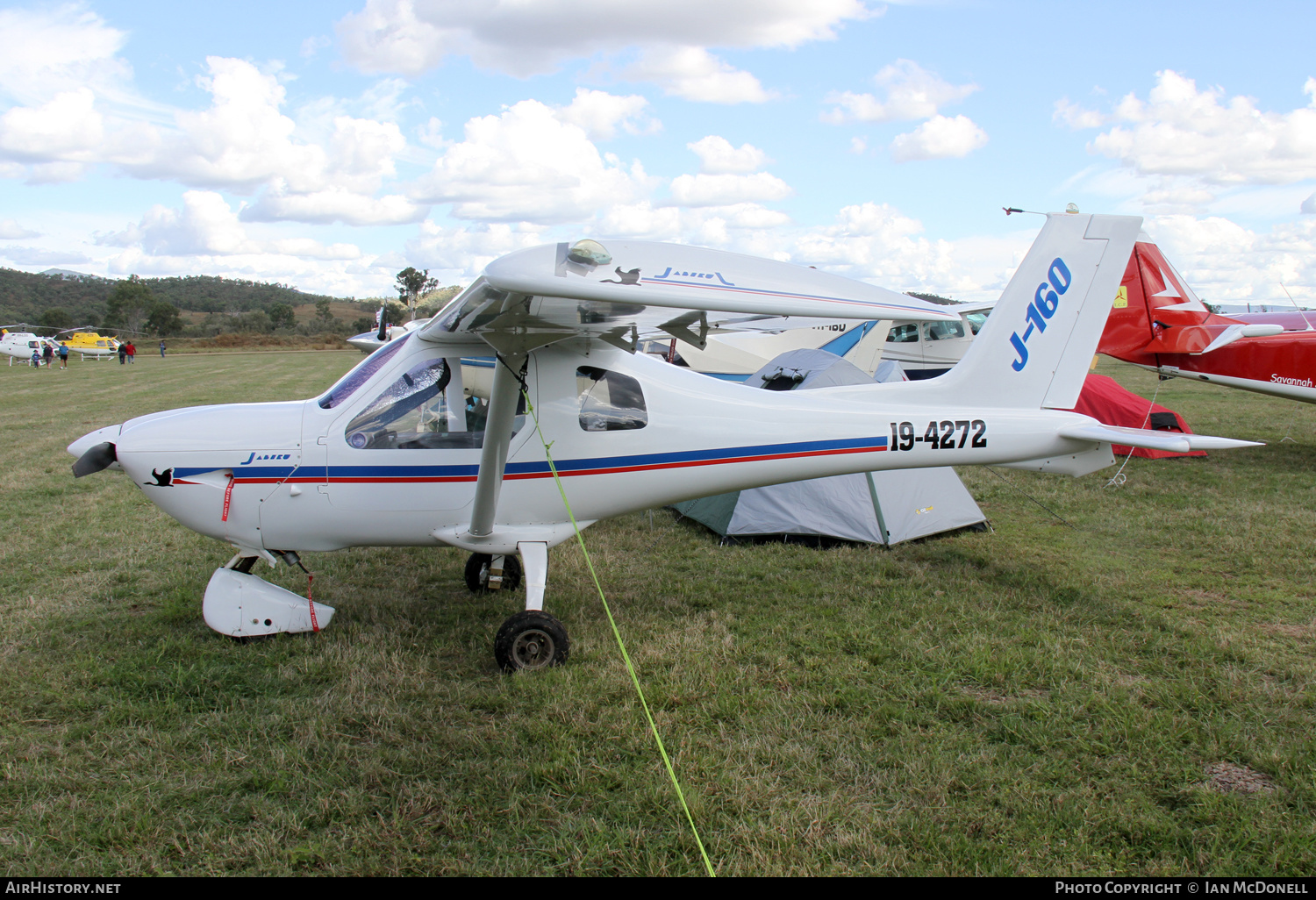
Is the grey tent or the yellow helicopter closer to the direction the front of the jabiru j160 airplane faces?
the yellow helicopter

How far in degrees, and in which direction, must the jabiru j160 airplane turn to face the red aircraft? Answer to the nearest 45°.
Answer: approximately 135° to its right

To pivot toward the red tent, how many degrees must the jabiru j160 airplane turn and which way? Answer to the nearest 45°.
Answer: approximately 135° to its right

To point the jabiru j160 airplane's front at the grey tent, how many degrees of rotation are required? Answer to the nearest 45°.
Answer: approximately 135° to its right

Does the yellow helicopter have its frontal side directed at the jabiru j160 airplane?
no

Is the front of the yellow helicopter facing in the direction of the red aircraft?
no

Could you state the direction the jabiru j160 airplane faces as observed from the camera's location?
facing to the left of the viewer

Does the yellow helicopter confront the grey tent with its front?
no

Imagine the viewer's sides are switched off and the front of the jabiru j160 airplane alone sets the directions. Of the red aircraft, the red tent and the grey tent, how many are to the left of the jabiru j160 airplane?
0

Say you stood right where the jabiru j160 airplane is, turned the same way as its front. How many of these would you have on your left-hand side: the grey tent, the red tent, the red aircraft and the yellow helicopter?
0
